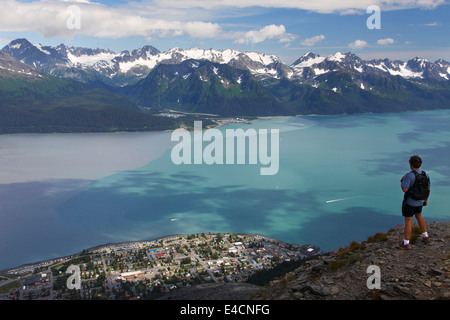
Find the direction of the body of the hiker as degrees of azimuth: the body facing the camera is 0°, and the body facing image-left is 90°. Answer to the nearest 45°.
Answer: approximately 135°
